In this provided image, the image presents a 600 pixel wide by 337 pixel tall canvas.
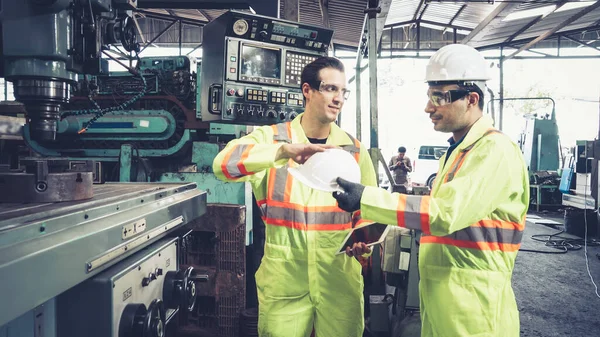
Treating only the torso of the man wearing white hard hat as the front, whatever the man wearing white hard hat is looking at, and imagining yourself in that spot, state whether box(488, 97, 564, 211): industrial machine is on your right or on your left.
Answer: on your right

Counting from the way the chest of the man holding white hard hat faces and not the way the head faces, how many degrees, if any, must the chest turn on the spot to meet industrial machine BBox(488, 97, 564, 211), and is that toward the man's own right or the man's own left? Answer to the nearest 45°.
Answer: approximately 135° to the man's own left

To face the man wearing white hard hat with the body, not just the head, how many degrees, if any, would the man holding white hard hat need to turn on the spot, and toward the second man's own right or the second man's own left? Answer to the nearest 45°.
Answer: approximately 45° to the second man's own left

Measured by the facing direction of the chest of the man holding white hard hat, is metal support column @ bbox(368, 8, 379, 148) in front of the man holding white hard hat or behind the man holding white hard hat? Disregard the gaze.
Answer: behind

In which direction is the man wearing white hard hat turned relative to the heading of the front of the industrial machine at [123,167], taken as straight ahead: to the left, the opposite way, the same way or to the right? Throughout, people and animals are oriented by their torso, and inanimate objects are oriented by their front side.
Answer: the opposite way

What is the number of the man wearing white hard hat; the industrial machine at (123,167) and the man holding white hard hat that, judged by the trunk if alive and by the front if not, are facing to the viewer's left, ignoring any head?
1

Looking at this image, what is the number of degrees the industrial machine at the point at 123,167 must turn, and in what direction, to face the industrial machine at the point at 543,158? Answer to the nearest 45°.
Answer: approximately 90° to its left

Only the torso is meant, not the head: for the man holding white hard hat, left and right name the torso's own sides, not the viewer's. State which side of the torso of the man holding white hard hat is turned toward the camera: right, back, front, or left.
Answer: front

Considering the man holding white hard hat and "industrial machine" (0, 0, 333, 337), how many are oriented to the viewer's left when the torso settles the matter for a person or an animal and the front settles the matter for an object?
0

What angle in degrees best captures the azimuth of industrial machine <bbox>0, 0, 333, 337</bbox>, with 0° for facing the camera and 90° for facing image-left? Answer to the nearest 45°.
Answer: approximately 315°

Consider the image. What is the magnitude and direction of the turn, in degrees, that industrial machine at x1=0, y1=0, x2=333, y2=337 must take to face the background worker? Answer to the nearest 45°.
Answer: approximately 90° to its left

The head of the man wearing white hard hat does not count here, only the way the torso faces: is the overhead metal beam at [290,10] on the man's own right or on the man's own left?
on the man's own right

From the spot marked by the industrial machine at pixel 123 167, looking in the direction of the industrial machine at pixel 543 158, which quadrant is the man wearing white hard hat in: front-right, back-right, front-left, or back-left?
front-right

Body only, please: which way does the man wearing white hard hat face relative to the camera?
to the viewer's left

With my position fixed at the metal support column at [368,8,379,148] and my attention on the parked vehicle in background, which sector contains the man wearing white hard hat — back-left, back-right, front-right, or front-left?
back-right

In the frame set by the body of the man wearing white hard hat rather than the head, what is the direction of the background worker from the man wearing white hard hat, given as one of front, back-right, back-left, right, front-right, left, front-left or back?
right
